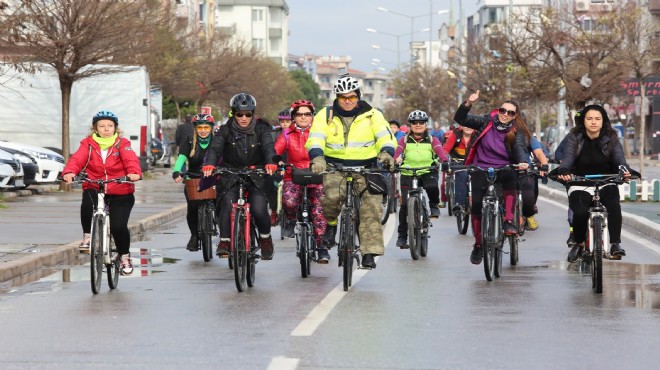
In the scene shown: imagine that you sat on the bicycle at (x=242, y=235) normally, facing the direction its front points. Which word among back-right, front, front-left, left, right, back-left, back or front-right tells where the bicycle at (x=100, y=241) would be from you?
right

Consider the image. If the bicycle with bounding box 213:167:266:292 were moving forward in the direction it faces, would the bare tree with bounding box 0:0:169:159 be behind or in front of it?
behind

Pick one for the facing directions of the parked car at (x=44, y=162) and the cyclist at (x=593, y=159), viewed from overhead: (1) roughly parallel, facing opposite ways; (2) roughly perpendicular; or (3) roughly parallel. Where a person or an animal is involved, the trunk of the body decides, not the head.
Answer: roughly perpendicular

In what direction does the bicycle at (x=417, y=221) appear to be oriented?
toward the camera

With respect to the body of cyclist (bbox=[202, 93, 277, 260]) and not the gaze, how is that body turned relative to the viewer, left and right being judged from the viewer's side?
facing the viewer

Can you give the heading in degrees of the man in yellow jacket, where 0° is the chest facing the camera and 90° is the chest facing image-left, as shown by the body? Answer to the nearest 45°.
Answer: approximately 0°

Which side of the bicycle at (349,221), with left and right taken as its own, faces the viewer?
front

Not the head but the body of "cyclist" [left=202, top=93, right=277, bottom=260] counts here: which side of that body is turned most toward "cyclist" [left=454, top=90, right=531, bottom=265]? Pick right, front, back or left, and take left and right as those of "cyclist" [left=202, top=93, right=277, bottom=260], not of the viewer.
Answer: left
